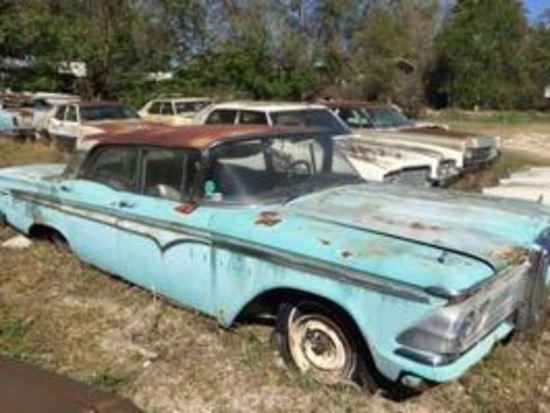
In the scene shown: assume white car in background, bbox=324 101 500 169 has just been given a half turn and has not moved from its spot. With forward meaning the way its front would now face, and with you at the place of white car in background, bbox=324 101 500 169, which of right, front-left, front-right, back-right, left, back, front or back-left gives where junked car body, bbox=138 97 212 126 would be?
front

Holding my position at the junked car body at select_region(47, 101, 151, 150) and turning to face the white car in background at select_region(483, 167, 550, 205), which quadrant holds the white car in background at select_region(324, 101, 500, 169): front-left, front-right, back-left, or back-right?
front-left

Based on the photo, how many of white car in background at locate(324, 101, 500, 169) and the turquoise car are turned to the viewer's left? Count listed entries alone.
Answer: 0

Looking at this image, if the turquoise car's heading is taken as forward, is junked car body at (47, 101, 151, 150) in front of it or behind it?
behind

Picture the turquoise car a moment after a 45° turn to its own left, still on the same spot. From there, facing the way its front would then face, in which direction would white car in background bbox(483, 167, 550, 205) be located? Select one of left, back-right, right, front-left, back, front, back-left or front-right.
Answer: front-left

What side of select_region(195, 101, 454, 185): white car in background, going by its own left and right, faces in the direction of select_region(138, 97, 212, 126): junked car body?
back

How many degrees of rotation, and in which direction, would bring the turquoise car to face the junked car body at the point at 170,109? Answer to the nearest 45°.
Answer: approximately 135° to its left

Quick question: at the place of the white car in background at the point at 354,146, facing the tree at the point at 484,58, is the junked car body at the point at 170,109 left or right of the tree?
left

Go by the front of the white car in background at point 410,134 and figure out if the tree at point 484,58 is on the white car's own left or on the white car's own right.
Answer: on the white car's own left

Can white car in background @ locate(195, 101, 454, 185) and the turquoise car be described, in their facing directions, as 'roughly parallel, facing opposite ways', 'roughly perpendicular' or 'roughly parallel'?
roughly parallel

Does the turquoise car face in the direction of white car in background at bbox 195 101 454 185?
no

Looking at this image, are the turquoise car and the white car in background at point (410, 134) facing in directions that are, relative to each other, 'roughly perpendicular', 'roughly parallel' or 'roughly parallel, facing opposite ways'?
roughly parallel

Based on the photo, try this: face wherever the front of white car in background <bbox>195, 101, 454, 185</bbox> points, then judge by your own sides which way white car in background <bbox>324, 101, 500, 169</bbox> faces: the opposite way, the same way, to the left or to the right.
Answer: the same way

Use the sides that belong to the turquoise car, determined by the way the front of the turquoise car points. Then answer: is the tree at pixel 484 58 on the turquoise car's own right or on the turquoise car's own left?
on the turquoise car's own left

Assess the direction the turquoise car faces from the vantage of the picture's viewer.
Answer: facing the viewer and to the right of the viewer

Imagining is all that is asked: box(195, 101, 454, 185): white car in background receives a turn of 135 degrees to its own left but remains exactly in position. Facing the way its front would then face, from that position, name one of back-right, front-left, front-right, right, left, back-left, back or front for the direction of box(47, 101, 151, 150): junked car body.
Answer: front-left
